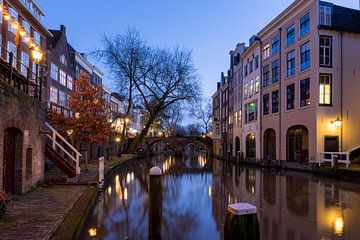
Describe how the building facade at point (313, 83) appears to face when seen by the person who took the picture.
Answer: facing the viewer and to the left of the viewer

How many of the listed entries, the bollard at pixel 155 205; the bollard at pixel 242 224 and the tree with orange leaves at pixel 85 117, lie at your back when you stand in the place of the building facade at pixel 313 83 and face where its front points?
0

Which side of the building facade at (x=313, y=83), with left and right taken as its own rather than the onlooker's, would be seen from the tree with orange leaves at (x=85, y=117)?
front

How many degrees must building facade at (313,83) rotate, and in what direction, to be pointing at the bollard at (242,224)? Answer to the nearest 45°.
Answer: approximately 45° to its left

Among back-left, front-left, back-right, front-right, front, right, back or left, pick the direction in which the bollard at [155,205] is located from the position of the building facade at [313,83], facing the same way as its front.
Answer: front-left

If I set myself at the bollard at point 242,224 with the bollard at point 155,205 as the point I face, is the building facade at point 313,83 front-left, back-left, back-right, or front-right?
front-right

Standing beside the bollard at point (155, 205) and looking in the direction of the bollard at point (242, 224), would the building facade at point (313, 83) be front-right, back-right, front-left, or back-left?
back-left
